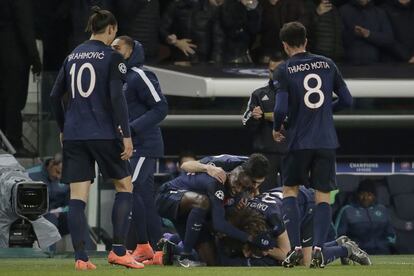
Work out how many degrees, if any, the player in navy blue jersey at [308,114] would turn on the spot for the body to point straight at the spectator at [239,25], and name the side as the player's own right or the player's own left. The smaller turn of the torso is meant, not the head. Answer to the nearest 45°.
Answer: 0° — they already face them

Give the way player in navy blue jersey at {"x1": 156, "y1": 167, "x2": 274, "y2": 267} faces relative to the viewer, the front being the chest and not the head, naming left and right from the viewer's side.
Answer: facing to the right of the viewer

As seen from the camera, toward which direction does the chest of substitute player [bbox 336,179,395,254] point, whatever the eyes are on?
toward the camera

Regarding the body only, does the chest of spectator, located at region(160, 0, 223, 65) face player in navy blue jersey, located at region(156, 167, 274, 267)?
yes

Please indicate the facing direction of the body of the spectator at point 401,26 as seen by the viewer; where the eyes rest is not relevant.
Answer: toward the camera

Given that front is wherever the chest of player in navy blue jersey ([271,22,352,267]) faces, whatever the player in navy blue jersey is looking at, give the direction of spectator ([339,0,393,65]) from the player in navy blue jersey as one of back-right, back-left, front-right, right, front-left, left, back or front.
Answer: front

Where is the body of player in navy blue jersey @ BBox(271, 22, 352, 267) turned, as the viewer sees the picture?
away from the camera

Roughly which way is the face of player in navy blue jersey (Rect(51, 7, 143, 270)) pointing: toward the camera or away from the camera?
away from the camera

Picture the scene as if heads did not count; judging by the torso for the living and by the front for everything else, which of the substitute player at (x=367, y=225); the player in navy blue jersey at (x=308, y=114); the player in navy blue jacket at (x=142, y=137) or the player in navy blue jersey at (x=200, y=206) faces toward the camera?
the substitute player

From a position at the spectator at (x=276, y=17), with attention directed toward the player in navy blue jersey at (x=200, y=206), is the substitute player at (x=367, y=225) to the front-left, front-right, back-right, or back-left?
front-left

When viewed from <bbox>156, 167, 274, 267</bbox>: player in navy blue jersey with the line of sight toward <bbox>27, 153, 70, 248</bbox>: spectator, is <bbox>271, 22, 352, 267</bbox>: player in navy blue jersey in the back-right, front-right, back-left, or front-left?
back-right

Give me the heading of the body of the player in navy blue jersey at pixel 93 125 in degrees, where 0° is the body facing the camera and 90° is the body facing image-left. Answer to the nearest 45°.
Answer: approximately 225°

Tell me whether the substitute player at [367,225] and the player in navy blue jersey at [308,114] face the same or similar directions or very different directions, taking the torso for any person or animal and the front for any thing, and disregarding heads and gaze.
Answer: very different directions
